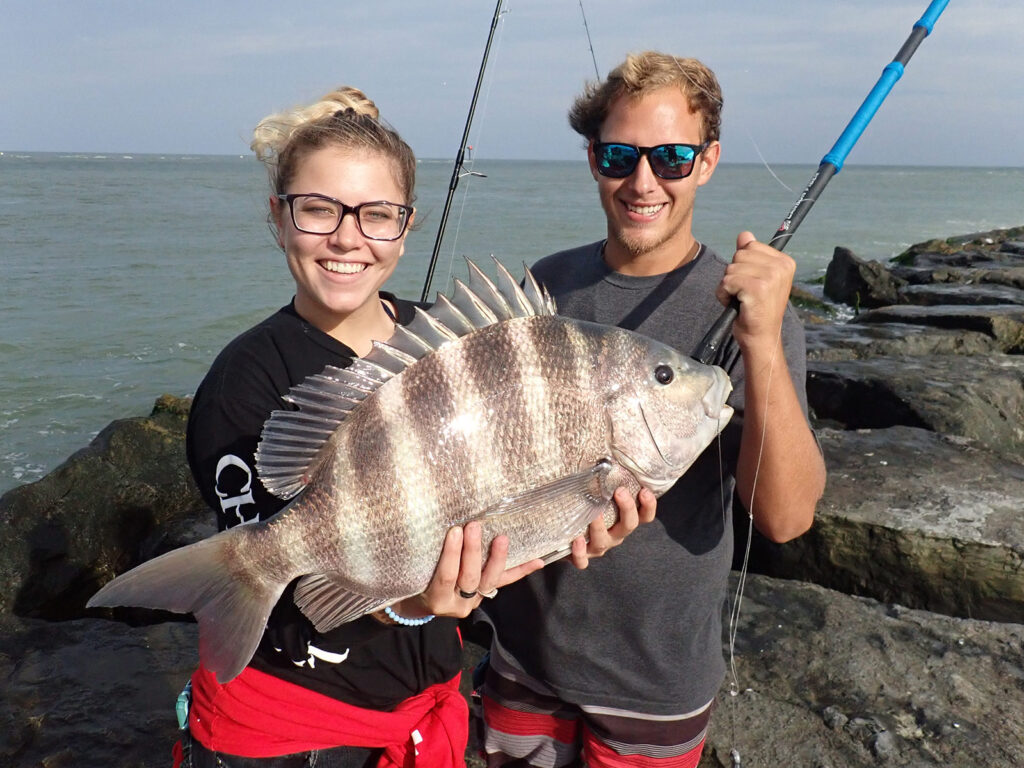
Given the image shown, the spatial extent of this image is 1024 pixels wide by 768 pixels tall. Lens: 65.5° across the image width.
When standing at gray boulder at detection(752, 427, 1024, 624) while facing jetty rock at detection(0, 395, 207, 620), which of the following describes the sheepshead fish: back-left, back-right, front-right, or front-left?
front-left

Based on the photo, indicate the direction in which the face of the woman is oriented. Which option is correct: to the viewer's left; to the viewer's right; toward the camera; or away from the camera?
toward the camera

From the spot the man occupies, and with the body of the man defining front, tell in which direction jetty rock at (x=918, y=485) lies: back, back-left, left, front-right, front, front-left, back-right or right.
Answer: back-left

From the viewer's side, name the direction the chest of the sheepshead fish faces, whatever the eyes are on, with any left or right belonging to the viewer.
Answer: facing to the right of the viewer

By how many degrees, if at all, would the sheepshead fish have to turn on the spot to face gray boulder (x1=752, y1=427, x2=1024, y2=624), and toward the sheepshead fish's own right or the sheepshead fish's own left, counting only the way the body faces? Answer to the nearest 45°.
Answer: approximately 45° to the sheepshead fish's own left

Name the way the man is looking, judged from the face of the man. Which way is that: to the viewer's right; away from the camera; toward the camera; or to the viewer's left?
toward the camera

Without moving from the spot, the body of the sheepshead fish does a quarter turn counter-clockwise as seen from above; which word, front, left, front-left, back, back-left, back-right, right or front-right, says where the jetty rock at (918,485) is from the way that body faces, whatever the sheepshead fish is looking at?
front-right

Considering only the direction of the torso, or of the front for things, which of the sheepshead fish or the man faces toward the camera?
the man

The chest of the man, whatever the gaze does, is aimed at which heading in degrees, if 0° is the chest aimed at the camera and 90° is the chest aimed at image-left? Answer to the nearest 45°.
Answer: approximately 0°

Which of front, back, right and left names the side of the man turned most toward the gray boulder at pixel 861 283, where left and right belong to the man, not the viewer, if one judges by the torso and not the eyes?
back

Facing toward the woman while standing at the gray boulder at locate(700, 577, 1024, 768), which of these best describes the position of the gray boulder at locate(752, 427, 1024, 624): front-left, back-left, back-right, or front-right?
back-right

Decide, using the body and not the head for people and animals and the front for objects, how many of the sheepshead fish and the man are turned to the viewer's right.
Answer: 1

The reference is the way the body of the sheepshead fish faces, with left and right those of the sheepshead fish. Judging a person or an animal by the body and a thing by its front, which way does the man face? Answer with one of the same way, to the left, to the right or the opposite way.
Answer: to the right

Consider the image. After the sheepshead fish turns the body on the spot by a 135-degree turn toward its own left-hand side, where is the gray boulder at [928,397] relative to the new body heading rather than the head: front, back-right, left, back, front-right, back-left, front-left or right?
right

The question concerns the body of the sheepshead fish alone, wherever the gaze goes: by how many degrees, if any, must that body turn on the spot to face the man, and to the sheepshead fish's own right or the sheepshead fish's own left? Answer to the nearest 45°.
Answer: approximately 45° to the sheepshead fish's own left

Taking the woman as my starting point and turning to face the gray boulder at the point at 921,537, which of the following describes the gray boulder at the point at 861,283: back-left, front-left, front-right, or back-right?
front-left
